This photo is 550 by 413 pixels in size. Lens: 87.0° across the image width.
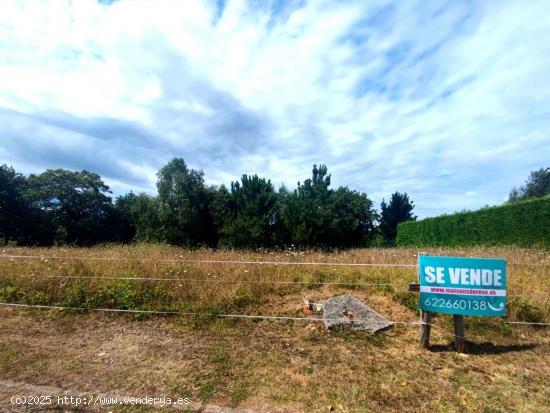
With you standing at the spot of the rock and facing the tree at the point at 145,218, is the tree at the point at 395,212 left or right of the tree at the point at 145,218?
right

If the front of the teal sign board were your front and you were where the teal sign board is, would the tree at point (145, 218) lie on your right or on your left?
on your right

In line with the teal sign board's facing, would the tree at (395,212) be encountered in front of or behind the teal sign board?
behind

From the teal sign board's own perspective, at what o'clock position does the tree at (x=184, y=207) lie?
The tree is roughly at 4 o'clock from the teal sign board.

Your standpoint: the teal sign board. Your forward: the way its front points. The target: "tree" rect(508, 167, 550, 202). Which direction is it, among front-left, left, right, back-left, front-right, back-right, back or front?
back

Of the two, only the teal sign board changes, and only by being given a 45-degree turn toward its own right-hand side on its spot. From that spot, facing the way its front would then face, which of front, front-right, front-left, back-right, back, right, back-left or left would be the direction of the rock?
front-right

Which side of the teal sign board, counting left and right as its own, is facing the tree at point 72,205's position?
right

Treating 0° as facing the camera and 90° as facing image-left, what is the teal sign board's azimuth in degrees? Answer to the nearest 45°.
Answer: approximately 0°

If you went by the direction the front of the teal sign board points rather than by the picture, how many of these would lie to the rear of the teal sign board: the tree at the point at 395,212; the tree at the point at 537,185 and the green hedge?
3

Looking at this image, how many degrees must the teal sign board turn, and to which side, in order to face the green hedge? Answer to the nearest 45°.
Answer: approximately 180°

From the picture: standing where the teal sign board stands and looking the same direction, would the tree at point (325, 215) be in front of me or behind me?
behind

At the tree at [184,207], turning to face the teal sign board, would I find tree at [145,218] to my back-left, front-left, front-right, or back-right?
back-right
